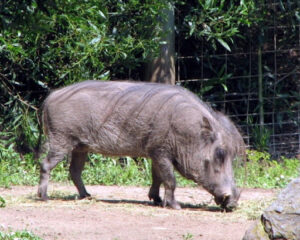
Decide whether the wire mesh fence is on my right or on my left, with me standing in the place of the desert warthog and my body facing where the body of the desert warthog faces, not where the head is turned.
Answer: on my left

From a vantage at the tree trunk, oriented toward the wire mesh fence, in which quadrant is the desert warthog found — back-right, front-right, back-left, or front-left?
back-right

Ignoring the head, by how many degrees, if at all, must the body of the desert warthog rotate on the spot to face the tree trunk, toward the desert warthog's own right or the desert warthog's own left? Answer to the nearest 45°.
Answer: approximately 90° to the desert warthog's own left

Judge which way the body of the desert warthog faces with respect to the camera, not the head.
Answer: to the viewer's right
